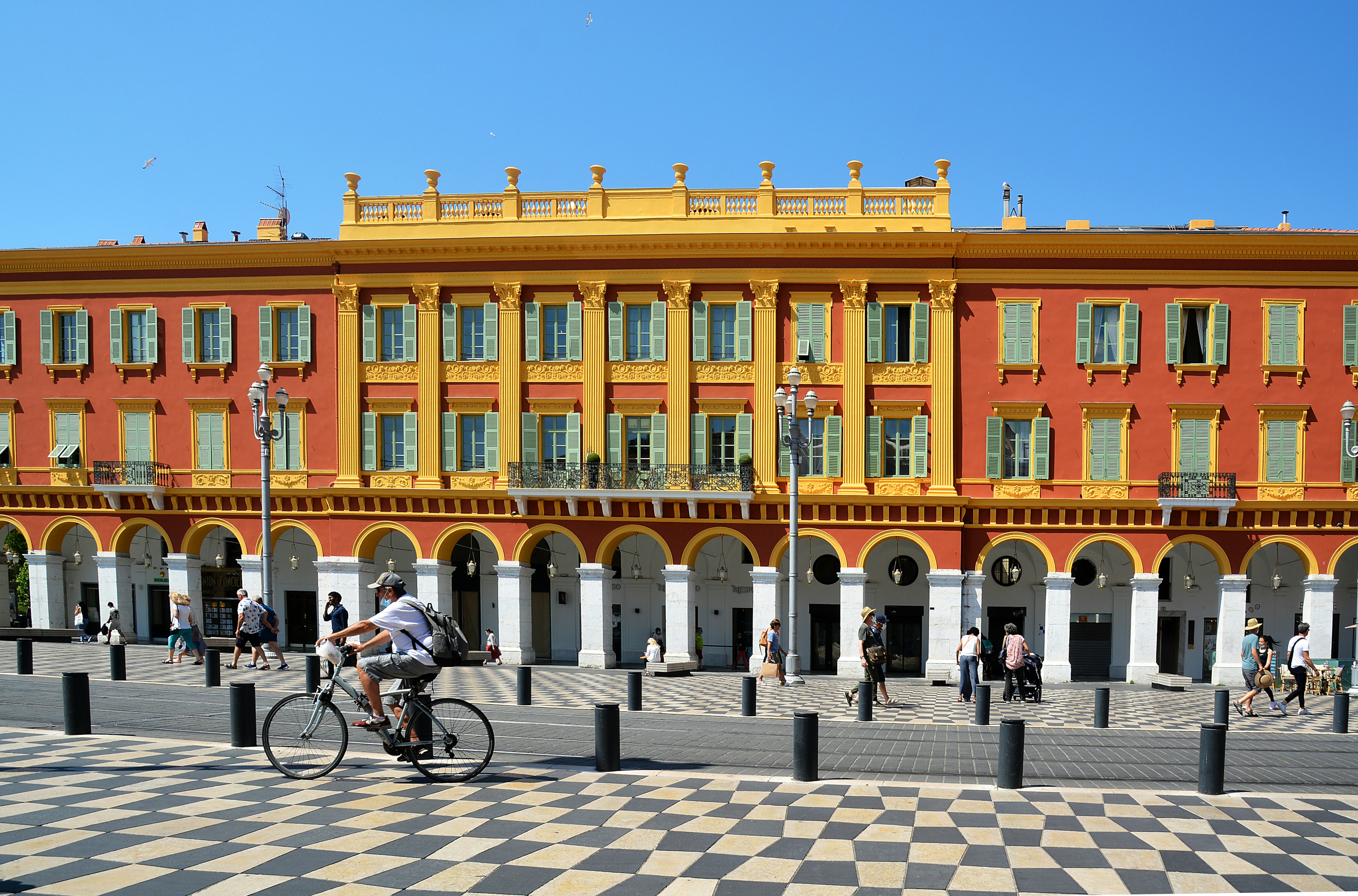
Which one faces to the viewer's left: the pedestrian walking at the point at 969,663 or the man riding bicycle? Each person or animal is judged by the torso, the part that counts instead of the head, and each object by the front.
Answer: the man riding bicycle

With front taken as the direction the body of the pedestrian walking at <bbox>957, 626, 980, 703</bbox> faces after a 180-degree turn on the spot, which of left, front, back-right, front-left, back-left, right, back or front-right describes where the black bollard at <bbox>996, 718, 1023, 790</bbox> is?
front

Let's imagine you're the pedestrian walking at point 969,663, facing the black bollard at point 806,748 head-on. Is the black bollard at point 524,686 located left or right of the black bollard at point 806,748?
right

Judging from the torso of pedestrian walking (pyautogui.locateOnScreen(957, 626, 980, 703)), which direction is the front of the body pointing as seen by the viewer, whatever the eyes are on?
away from the camera

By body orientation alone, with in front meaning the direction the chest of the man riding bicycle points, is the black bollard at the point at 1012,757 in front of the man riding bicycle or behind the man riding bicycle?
behind

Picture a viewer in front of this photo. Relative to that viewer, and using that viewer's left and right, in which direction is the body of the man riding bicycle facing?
facing to the left of the viewer

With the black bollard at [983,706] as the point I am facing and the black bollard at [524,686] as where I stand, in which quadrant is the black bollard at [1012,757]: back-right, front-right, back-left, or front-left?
front-right

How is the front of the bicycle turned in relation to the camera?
facing to the left of the viewer

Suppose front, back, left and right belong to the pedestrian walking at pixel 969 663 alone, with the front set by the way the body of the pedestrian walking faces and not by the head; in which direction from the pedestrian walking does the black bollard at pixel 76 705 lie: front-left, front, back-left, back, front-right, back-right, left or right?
back-left

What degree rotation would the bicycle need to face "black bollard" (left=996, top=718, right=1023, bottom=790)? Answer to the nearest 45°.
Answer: approximately 180°

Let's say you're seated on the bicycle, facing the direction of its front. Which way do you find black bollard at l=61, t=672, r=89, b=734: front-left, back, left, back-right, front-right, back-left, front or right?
front-right

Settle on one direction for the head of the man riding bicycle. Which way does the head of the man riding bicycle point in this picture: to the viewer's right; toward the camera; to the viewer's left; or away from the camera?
to the viewer's left
